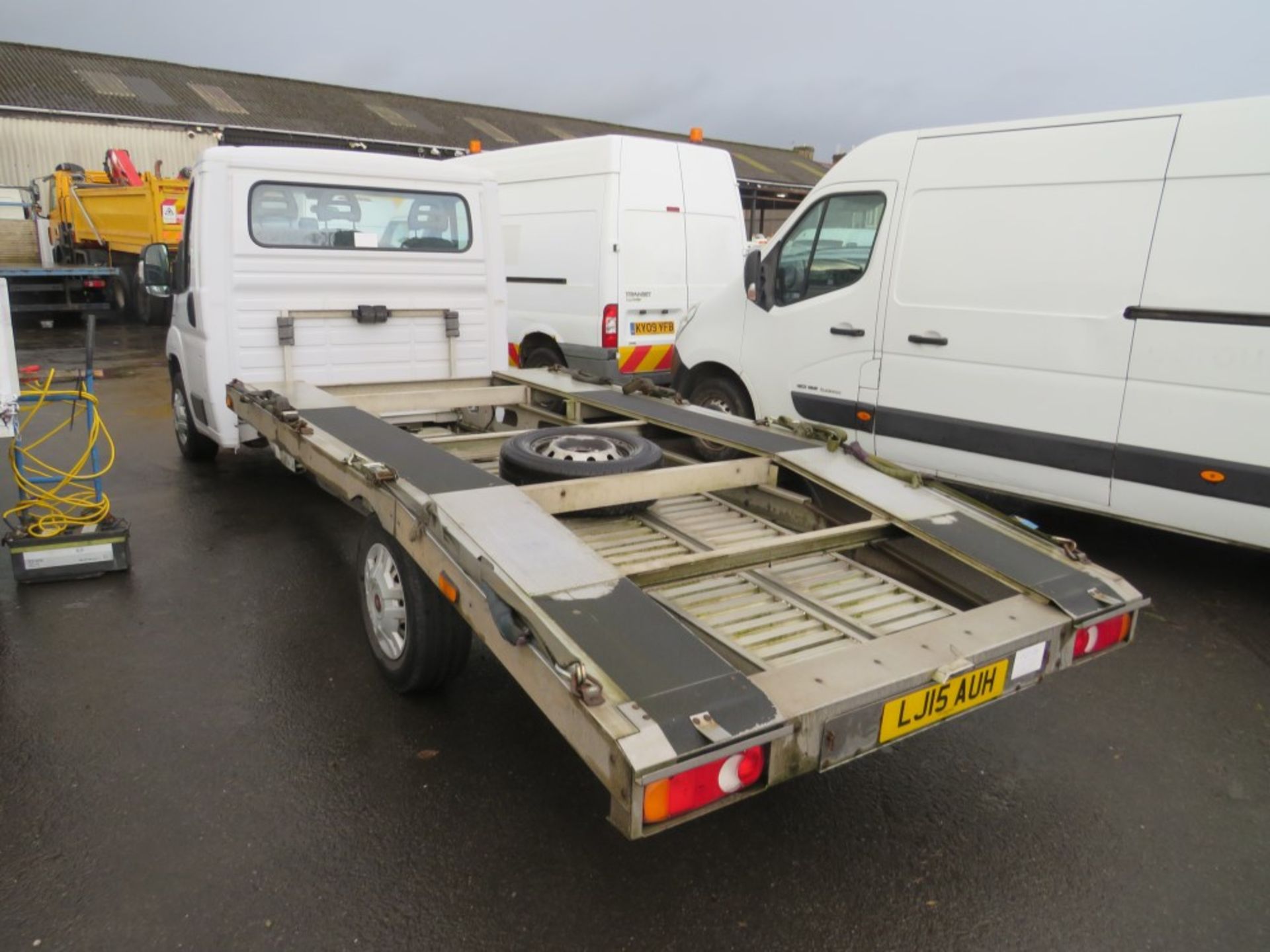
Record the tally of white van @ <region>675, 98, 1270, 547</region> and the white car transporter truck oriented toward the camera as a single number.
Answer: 0

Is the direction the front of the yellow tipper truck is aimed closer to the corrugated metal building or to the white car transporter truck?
the corrugated metal building

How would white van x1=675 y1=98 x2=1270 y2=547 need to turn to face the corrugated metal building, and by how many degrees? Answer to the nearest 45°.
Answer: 0° — it already faces it

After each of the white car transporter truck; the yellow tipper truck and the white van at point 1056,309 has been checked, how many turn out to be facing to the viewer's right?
0

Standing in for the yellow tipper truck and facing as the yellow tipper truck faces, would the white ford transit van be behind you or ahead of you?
behind

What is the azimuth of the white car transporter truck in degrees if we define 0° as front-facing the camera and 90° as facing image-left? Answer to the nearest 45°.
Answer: approximately 135°

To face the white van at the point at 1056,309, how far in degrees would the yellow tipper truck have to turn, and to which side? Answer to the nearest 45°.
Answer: approximately 135° to its left

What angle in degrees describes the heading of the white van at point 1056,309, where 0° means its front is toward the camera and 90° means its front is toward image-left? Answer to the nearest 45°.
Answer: approximately 135°

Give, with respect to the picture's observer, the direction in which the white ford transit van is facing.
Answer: facing away from the viewer and to the left of the viewer

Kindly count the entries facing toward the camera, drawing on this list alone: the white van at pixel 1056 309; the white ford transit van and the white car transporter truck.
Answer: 0

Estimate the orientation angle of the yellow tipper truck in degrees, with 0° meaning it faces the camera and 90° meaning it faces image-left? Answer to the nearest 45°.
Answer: approximately 135°
